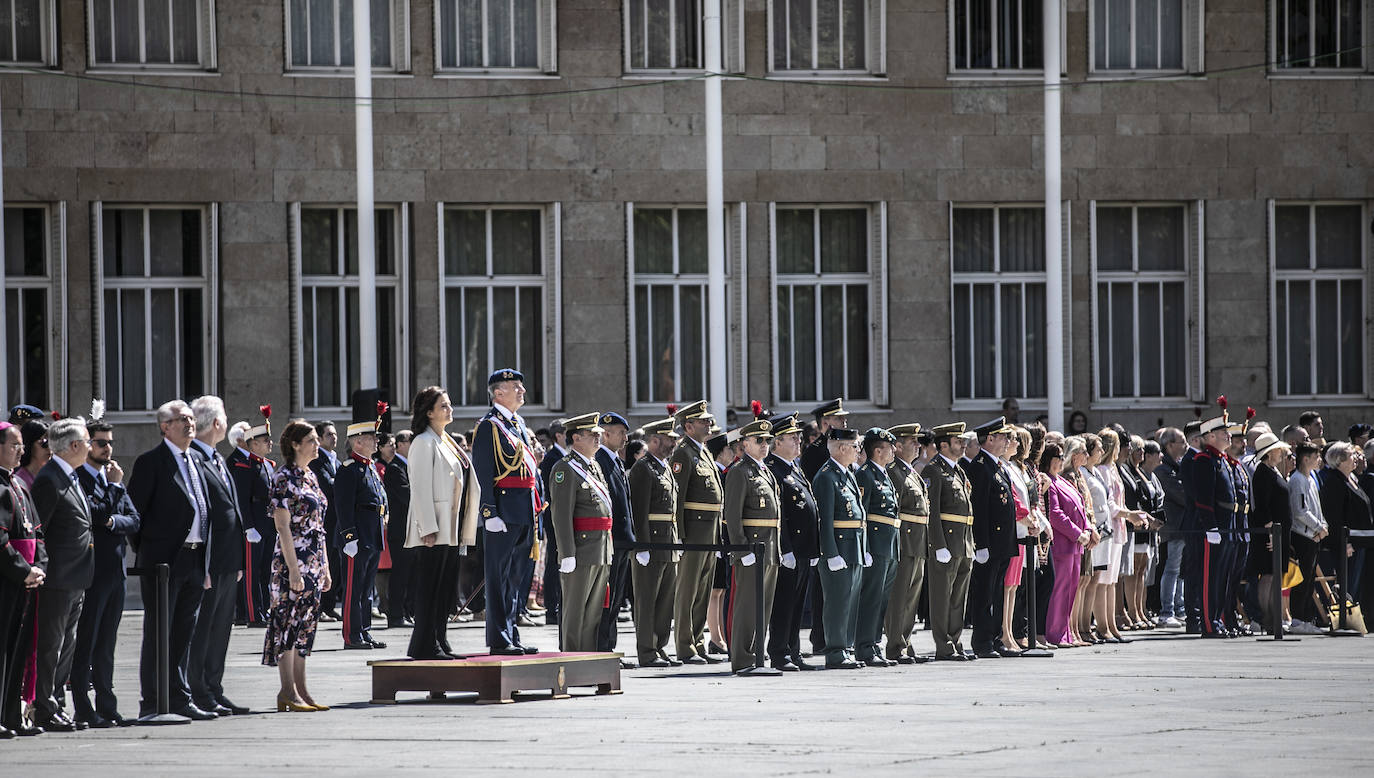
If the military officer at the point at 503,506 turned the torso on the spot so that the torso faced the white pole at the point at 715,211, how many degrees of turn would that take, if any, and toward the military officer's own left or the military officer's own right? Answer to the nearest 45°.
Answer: approximately 135° to the military officer's own left

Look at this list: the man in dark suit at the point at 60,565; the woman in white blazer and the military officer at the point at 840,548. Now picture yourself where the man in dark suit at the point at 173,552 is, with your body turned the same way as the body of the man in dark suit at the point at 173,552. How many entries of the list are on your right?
1

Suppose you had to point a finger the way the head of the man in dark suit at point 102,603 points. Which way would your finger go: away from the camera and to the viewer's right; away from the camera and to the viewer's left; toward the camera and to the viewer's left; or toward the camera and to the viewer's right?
toward the camera and to the viewer's right

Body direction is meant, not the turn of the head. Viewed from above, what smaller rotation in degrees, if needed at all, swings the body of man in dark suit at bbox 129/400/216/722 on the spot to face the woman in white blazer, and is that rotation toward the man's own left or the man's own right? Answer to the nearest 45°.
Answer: approximately 90° to the man's own left

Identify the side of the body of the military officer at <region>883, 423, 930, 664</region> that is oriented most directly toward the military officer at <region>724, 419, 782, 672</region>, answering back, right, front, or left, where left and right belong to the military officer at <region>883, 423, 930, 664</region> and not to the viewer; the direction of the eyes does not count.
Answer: right

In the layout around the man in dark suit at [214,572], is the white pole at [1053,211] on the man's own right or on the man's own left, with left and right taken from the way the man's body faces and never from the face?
on the man's own left
